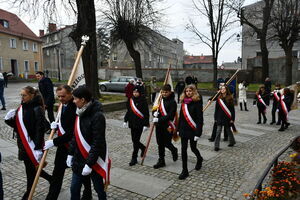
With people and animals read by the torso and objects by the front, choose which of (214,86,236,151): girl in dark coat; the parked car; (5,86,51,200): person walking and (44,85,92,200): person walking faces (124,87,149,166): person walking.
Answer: the girl in dark coat

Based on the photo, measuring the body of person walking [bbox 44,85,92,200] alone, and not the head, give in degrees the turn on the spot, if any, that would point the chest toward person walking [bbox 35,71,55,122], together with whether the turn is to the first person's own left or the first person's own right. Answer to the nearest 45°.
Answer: approximately 135° to the first person's own right

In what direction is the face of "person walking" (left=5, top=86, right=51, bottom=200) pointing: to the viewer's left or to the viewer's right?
to the viewer's left

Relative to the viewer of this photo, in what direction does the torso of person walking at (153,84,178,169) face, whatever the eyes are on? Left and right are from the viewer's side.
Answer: facing the viewer and to the left of the viewer

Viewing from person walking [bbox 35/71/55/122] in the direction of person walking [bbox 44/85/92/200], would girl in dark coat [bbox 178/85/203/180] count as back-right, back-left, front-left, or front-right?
front-left

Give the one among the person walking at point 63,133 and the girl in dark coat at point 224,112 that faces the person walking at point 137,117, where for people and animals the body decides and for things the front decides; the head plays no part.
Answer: the girl in dark coat

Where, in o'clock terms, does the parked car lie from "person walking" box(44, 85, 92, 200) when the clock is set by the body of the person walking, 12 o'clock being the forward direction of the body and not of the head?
The parked car is roughly at 5 o'clock from the person walking.

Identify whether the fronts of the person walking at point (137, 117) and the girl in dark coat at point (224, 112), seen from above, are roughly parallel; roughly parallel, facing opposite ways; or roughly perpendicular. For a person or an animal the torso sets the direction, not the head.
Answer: roughly parallel

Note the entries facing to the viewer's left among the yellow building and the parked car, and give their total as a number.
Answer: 1

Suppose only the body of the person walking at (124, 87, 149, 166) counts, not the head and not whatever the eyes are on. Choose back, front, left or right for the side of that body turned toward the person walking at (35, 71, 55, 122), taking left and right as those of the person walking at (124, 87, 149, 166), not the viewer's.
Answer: right

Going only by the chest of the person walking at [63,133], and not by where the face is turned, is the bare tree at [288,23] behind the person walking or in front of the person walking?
behind

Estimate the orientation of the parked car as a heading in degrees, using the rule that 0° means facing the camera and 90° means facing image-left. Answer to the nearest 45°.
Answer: approximately 90°

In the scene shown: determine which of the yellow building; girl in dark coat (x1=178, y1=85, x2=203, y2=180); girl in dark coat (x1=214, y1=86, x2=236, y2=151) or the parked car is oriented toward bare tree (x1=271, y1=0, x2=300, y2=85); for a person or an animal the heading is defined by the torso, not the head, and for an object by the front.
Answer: the yellow building

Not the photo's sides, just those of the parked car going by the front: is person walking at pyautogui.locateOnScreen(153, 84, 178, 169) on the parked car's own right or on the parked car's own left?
on the parked car's own left

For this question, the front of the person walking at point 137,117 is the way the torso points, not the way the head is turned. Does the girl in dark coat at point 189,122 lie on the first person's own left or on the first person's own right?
on the first person's own left
